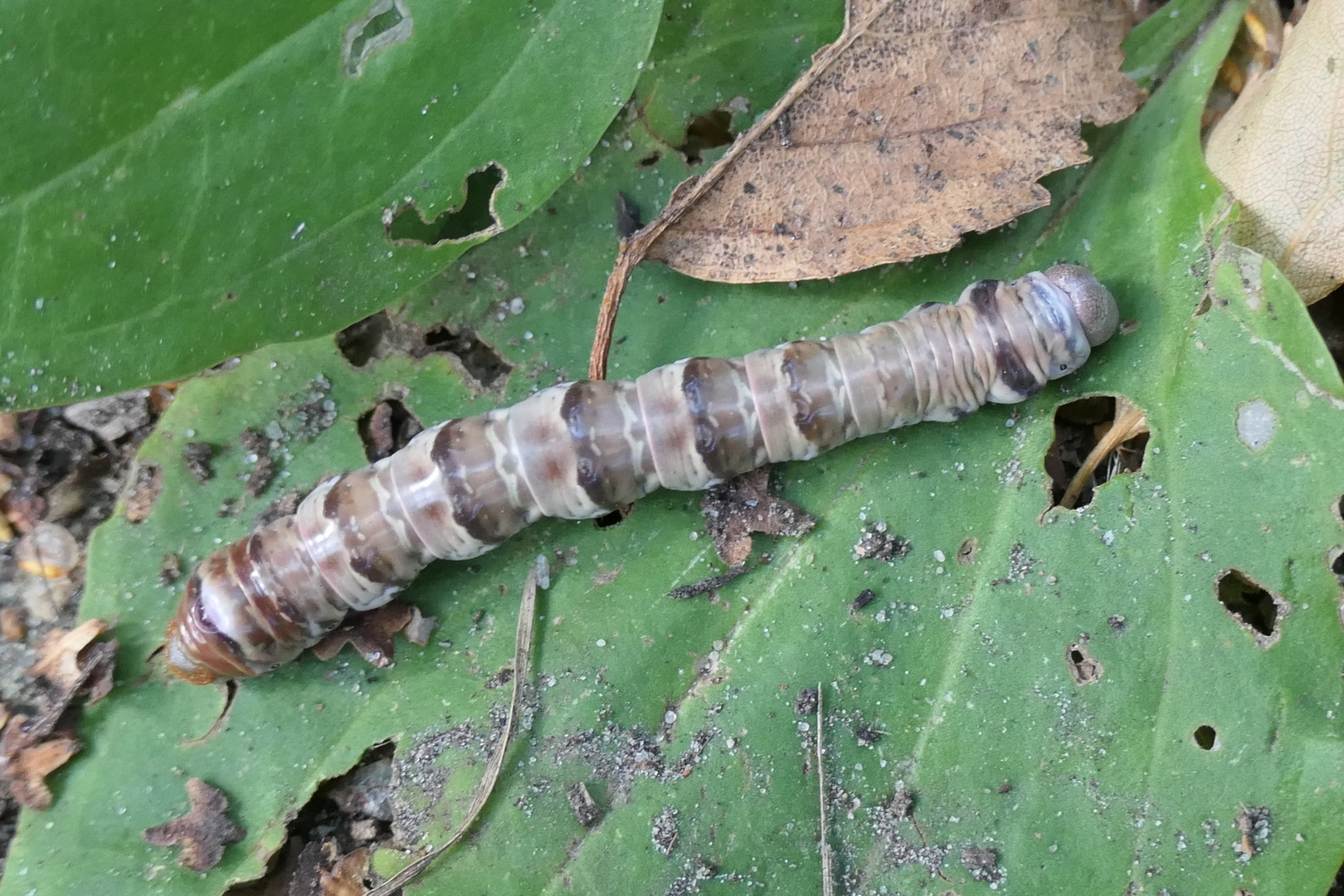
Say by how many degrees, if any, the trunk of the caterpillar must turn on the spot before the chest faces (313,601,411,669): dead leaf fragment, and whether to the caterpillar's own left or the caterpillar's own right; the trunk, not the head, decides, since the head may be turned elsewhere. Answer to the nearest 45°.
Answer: approximately 180°

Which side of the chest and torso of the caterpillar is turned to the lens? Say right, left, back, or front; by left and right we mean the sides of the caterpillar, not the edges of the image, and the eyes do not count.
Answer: right

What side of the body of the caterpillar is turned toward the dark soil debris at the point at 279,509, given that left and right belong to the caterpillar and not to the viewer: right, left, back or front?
back

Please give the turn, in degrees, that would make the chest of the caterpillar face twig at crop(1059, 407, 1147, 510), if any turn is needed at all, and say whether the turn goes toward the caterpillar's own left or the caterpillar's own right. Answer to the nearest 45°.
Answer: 0° — it already faces it

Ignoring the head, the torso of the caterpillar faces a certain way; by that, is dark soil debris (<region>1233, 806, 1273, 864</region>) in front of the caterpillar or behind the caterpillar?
in front

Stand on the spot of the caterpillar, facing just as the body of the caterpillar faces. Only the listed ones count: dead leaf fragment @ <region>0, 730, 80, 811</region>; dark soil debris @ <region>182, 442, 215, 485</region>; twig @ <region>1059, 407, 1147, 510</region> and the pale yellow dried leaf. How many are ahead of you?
2

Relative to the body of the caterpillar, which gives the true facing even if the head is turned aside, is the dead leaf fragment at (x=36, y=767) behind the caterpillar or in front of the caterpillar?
behind

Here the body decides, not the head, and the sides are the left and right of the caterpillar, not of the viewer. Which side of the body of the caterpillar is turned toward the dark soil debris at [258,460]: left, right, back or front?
back

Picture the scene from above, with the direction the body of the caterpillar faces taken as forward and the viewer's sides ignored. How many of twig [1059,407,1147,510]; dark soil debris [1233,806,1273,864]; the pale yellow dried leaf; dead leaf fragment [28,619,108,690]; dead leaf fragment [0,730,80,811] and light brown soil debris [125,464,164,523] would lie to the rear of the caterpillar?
3

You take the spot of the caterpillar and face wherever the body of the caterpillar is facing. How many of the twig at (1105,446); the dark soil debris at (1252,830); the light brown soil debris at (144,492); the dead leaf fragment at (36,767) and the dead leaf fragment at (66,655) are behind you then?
3

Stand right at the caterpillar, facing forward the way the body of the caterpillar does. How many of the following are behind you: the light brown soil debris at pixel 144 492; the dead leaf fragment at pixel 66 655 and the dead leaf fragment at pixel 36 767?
3

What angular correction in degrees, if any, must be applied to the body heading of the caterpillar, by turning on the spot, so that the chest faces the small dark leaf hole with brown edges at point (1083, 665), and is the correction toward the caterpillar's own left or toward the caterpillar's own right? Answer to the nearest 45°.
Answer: approximately 45° to the caterpillar's own right
